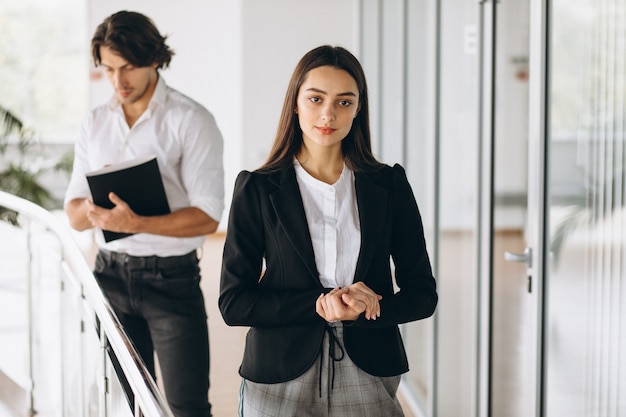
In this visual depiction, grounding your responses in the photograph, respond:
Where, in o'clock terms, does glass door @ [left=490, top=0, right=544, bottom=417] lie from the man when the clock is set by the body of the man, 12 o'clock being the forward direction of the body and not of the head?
The glass door is roughly at 8 o'clock from the man.

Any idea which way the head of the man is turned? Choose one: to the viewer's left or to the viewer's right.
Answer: to the viewer's left

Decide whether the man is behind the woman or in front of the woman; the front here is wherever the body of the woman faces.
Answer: behind

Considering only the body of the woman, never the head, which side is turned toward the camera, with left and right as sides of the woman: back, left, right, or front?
front

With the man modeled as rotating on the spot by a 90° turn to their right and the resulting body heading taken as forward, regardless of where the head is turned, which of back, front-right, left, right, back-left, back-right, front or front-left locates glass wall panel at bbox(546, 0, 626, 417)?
back

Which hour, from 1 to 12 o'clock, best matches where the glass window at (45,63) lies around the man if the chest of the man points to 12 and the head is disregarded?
The glass window is roughly at 4 o'clock from the man.

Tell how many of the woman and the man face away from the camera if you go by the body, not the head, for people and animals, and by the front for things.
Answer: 0

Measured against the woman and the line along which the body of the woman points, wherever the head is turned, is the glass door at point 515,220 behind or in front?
behind

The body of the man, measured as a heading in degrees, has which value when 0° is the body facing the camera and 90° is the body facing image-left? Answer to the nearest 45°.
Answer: approximately 45°

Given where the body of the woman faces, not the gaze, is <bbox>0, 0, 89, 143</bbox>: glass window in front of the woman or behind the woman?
behind
